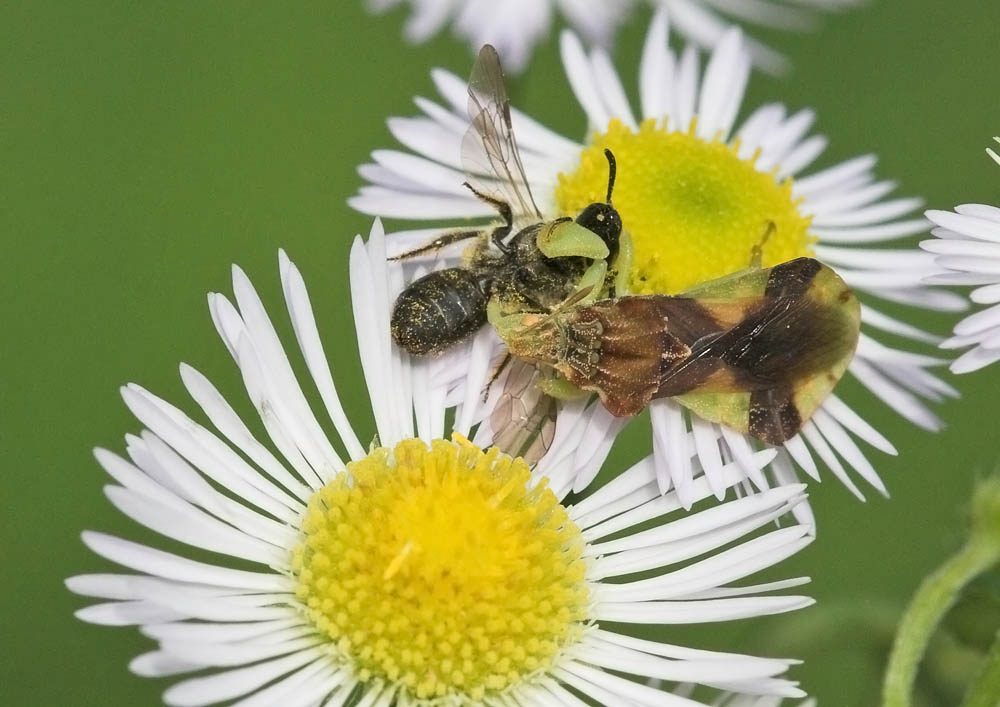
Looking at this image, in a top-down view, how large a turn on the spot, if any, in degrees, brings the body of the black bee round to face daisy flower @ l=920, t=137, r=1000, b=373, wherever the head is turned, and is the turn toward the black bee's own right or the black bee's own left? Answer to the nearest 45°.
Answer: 0° — it already faces it

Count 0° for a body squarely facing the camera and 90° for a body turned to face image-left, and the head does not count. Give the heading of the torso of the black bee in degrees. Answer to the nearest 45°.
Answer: approximately 270°

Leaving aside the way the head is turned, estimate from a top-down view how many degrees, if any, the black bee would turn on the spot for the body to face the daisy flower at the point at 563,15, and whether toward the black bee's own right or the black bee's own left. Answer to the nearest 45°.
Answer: approximately 90° to the black bee's own left
